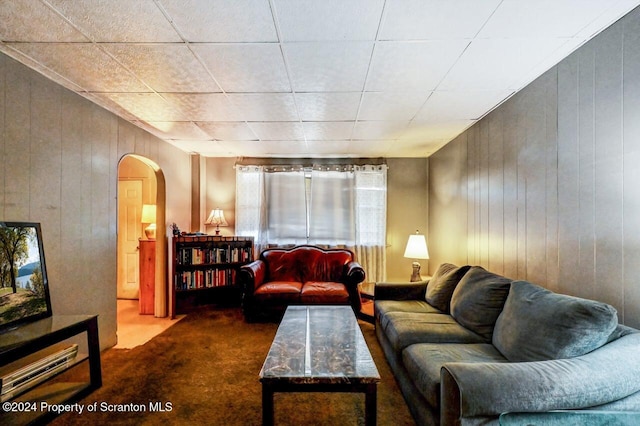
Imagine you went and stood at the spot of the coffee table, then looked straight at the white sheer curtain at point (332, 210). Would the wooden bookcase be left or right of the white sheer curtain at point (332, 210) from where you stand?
left

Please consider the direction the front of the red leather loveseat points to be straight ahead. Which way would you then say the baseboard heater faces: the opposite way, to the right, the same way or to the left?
to the left

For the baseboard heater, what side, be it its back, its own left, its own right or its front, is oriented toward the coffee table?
front

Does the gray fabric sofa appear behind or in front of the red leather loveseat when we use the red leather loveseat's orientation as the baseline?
in front

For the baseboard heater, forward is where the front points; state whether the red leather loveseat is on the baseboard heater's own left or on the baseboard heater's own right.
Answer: on the baseboard heater's own left

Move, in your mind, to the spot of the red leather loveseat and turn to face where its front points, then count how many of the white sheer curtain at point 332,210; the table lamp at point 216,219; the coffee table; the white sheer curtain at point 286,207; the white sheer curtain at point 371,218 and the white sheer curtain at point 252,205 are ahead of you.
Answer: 1

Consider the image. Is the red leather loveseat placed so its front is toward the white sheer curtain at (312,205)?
no

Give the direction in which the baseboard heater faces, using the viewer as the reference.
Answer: facing the viewer and to the right of the viewer

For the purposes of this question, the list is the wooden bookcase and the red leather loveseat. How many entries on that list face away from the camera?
0

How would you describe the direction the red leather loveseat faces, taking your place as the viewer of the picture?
facing the viewer

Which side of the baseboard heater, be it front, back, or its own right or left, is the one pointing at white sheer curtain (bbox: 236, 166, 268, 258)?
left

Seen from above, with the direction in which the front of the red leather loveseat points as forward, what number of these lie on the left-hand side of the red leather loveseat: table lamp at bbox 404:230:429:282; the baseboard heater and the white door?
1

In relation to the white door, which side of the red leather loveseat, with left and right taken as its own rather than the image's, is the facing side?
right

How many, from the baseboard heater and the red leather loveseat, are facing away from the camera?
0

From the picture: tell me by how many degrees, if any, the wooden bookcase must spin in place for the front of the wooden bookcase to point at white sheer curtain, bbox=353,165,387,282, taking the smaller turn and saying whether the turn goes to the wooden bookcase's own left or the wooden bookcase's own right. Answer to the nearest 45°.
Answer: approximately 45° to the wooden bookcase's own left

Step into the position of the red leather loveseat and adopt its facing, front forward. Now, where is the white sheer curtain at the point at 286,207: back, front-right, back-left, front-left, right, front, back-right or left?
back
